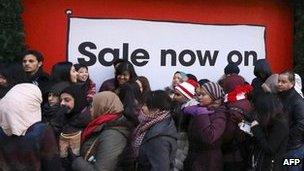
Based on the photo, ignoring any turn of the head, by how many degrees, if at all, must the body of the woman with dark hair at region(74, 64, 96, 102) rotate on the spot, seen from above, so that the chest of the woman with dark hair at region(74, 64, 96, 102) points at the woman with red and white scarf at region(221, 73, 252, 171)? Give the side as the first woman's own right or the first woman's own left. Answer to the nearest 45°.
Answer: approximately 90° to the first woman's own left

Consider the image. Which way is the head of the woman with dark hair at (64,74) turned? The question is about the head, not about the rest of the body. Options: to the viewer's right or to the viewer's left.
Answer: to the viewer's right
